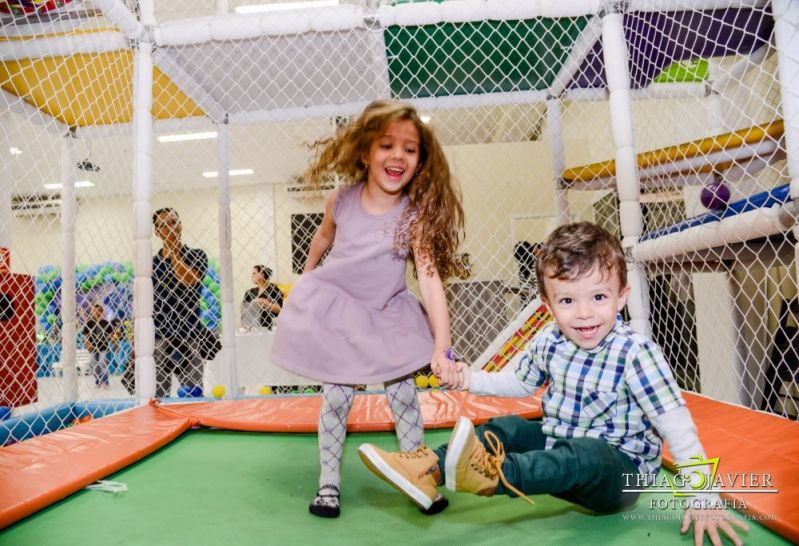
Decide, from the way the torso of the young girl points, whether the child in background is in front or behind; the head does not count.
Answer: behind

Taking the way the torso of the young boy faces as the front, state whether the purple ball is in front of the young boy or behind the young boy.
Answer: behind

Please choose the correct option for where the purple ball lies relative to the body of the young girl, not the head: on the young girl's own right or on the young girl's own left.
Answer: on the young girl's own left

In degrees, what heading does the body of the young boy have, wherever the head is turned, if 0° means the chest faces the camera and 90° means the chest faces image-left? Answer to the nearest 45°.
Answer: approximately 45°

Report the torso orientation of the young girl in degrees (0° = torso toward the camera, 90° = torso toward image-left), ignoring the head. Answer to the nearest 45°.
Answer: approximately 0°
